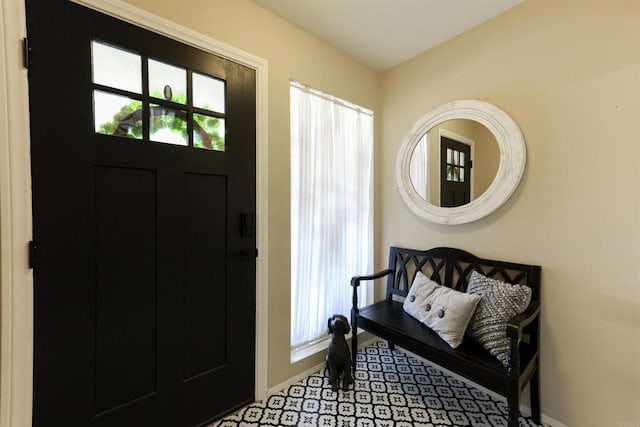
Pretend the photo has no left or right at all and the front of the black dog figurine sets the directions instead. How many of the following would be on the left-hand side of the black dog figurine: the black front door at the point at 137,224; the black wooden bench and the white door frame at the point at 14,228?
1

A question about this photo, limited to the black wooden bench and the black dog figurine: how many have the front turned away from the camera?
0

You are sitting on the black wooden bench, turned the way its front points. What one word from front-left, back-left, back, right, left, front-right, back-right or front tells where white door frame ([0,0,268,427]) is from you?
front

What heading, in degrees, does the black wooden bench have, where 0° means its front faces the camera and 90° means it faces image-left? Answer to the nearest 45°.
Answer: approximately 45°

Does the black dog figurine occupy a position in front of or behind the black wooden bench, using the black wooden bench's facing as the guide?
in front

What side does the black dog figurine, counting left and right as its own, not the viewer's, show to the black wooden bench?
left

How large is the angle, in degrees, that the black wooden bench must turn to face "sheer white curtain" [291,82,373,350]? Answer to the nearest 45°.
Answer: approximately 45° to its right

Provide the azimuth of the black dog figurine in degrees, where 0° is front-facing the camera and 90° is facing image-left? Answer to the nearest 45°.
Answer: approximately 0°

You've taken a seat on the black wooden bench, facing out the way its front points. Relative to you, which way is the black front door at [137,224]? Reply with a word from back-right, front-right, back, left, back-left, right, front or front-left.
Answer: front

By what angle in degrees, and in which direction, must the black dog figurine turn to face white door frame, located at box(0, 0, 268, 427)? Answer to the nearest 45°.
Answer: approximately 45° to its right
